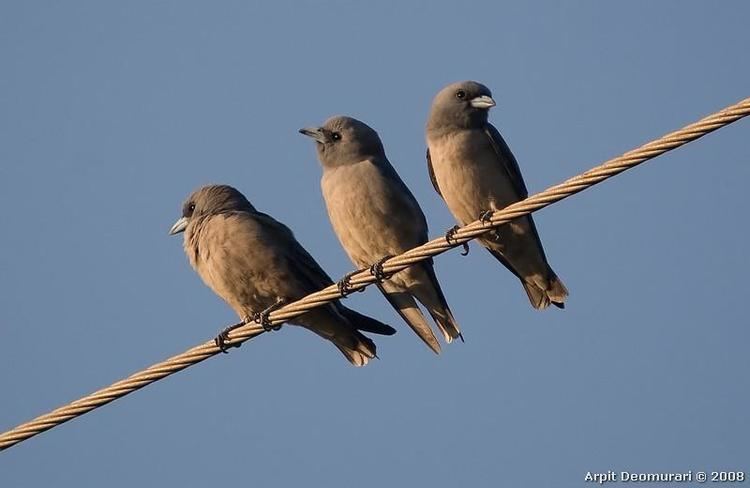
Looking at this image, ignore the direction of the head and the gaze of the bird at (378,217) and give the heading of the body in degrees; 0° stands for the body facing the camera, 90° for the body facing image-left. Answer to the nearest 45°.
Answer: approximately 45°

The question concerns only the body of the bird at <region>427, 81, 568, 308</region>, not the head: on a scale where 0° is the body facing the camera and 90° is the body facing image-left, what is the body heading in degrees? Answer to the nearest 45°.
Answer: approximately 45°
